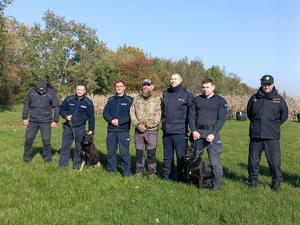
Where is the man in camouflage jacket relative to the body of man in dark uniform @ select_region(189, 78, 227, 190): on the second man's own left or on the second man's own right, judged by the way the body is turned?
on the second man's own right

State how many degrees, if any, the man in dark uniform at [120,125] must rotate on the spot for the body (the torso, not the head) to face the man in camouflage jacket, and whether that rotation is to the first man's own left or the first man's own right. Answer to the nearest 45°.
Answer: approximately 45° to the first man's own left

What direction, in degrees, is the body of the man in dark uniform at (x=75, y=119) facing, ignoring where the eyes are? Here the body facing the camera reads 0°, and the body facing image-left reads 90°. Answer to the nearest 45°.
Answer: approximately 0°

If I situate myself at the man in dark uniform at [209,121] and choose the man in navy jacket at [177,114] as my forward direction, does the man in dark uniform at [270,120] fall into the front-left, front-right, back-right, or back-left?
back-right

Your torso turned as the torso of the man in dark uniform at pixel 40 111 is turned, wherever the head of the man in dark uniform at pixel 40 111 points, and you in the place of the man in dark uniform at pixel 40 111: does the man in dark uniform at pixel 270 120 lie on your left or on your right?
on your left

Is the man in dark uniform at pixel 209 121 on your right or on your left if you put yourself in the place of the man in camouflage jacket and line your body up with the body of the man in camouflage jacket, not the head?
on your left

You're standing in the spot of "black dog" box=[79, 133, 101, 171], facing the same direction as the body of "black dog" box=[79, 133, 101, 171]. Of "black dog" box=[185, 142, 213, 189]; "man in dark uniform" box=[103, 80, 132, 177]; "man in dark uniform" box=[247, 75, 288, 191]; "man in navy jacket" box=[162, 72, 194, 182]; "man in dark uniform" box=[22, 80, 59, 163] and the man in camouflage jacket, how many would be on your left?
5

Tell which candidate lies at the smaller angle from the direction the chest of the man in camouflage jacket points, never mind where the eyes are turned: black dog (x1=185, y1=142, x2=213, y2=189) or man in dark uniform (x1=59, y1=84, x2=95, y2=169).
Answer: the black dog
